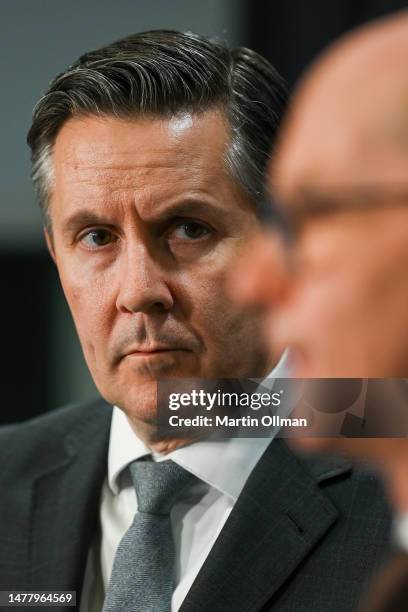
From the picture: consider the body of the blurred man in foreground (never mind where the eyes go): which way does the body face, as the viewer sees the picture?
to the viewer's left

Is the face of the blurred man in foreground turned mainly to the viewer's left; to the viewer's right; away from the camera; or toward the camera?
to the viewer's left

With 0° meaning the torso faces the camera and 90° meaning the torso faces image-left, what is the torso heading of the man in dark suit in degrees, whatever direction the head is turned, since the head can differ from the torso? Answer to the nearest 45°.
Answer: approximately 45°
